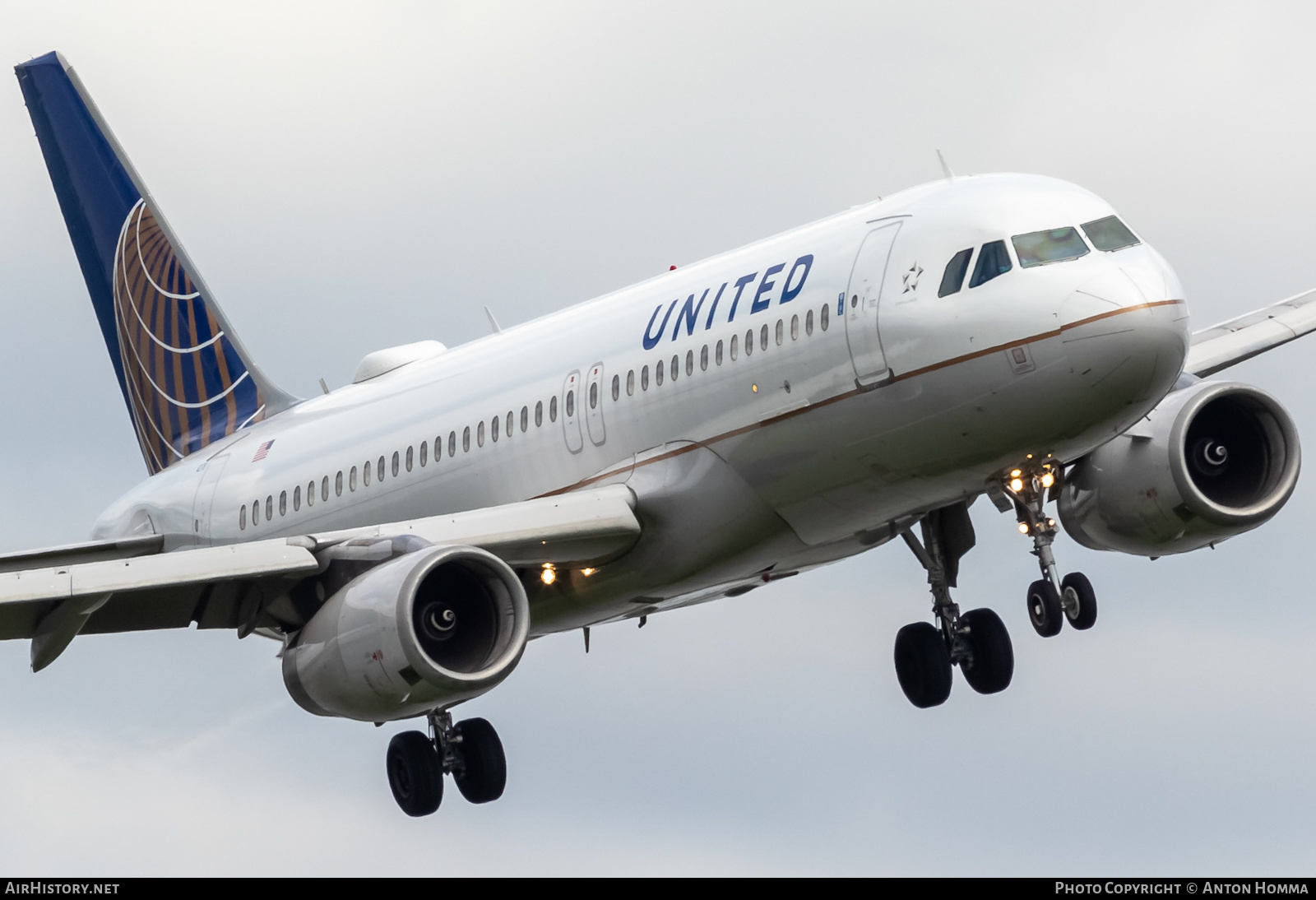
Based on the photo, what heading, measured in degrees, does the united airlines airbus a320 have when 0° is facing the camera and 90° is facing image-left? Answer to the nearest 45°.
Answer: approximately 315°
